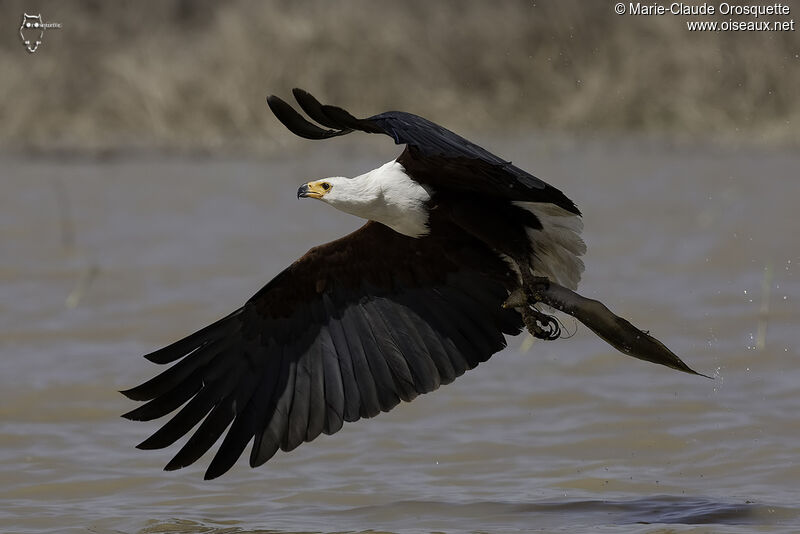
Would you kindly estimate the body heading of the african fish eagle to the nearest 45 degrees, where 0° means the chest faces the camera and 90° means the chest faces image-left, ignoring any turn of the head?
approximately 90°
